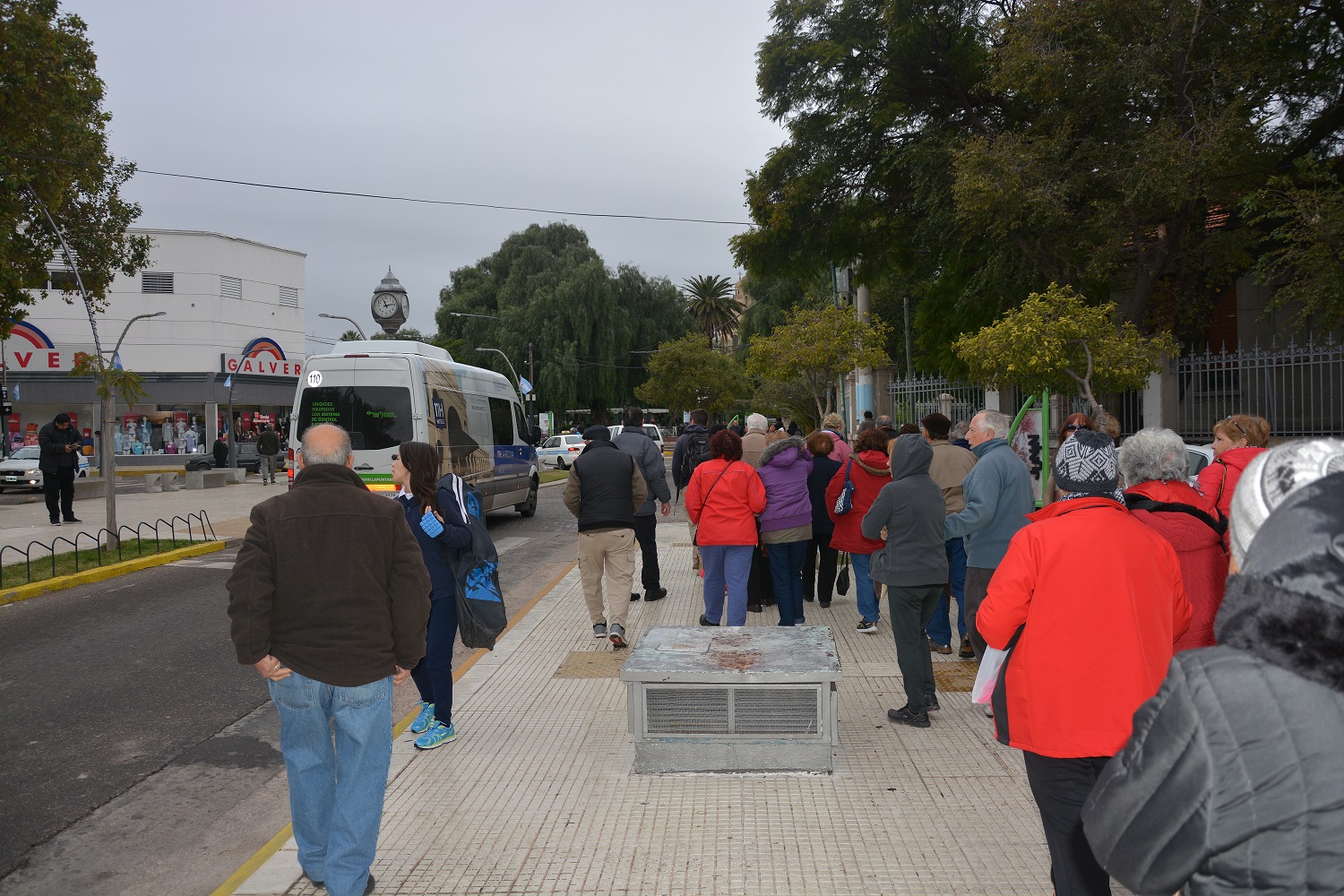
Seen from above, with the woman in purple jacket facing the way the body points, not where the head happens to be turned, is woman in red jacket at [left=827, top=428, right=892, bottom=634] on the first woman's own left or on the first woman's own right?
on the first woman's own right

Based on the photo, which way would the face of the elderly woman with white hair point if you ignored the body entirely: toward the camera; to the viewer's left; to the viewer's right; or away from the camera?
away from the camera

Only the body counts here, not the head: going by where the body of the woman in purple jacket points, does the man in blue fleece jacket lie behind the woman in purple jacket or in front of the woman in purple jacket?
behind

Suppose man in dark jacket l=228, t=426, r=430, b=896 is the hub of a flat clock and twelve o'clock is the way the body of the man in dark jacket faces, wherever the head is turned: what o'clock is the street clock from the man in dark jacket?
The street clock is roughly at 12 o'clock from the man in dark jacket.

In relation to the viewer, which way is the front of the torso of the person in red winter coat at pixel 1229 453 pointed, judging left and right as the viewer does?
facing to the left of the viewer

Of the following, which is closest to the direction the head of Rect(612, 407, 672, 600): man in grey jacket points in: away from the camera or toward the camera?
away from the camera

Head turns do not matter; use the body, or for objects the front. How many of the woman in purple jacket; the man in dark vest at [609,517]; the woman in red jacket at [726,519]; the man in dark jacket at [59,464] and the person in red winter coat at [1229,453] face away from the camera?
3

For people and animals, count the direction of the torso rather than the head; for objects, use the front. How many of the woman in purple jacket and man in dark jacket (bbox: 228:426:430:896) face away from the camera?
2

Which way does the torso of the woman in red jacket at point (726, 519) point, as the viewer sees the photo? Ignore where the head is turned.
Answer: away from the camera

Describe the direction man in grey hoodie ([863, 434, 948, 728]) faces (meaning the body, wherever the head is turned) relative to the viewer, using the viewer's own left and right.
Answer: facing away from the viewer and to the left of the viewer

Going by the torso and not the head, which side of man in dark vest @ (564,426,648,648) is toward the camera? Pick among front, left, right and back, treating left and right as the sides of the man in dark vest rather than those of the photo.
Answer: back

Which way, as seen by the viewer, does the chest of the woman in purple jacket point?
away from the camera

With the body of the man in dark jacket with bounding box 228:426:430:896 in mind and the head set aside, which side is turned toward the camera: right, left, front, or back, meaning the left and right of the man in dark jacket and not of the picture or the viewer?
back
